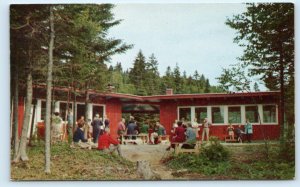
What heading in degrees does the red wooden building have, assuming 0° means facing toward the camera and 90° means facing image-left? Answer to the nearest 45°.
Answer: approximately 0°
